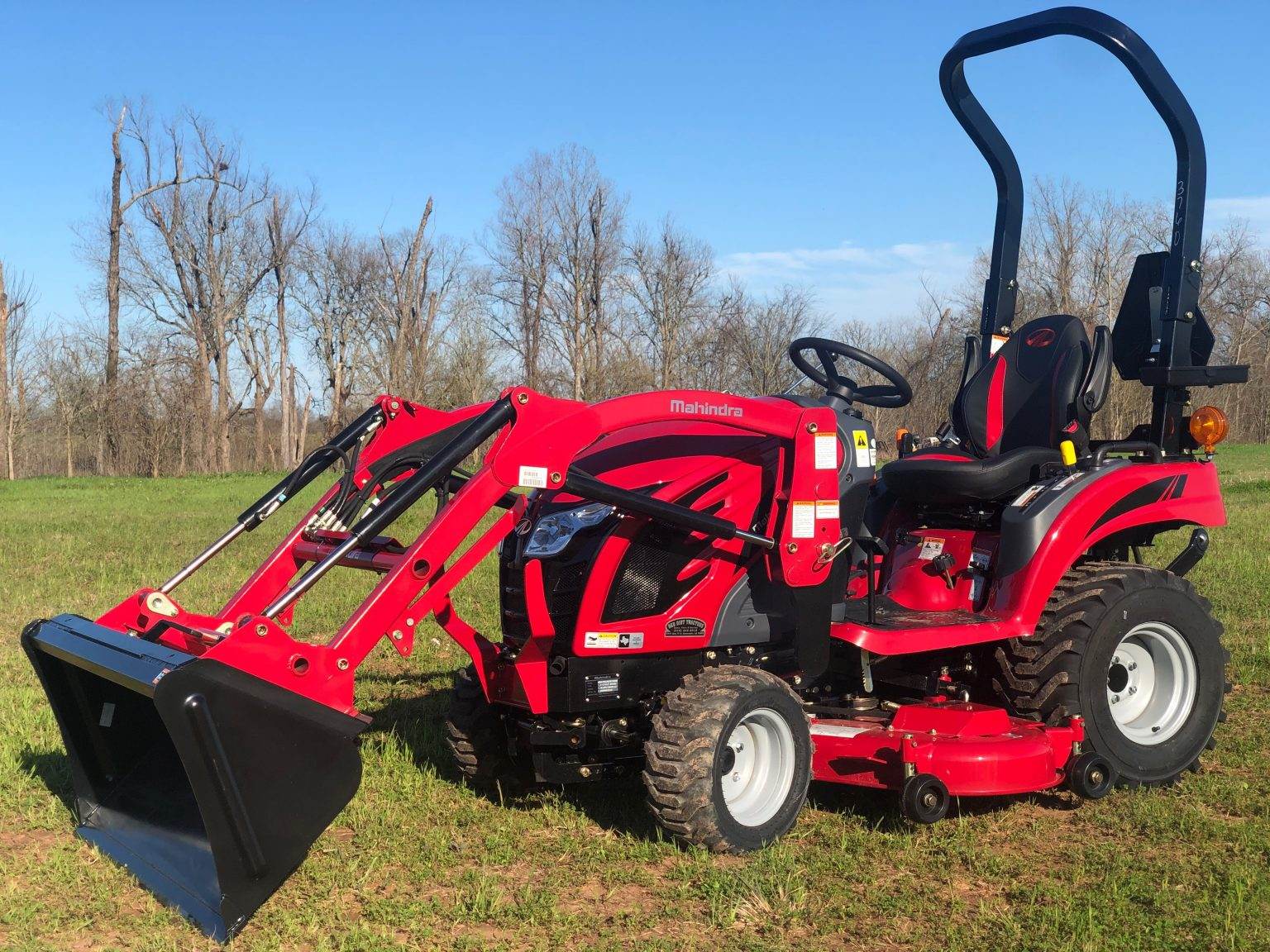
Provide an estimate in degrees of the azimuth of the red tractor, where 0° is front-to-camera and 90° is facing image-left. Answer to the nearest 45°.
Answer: approximately 45°
